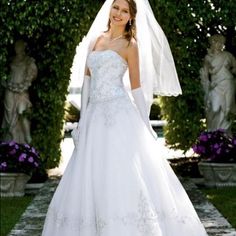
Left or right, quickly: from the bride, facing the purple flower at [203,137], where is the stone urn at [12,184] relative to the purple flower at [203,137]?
left

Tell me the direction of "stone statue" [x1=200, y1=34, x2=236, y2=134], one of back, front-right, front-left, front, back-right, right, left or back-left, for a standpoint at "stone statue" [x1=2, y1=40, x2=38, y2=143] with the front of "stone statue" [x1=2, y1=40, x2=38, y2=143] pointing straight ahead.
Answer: left

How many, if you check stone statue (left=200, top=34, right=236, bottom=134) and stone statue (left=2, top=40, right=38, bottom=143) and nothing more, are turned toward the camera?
2

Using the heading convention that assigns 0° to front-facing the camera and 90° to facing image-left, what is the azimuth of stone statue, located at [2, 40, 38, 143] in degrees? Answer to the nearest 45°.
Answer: approximately 0°

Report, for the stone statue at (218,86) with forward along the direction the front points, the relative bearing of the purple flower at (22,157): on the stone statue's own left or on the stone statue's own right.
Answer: on the stone statue's own right

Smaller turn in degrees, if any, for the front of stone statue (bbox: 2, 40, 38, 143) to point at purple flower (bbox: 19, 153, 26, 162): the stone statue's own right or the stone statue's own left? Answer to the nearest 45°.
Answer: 0° — it already faces it

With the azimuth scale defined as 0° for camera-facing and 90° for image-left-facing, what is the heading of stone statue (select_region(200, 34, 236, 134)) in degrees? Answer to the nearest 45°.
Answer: approximately 0°

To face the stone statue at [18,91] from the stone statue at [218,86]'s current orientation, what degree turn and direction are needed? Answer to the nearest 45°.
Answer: approximately 90° to its right
